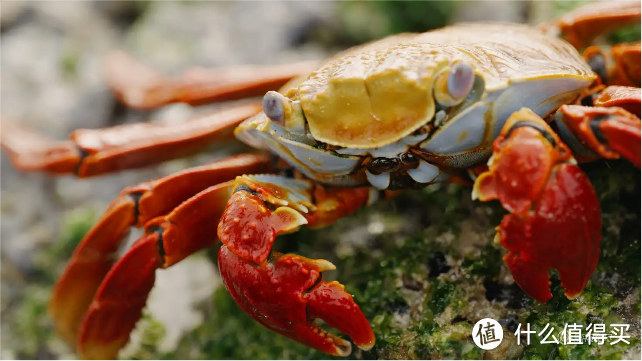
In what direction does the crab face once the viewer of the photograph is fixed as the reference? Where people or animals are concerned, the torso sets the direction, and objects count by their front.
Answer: facing the viewer and to the left of the viewer
